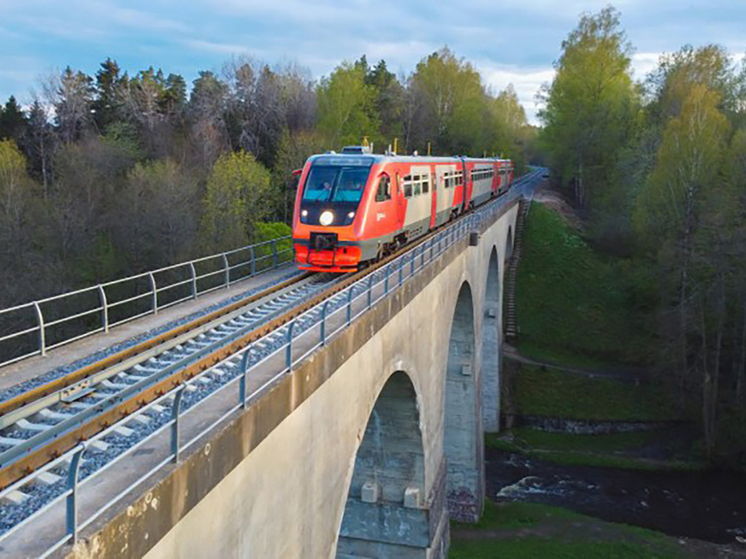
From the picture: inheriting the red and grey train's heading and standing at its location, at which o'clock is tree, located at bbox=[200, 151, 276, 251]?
The tree is roughly at 4 o'clock from the red and grey train.

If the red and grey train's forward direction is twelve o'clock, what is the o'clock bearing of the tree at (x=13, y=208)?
The tree is roughly at 3 o'clock from the red and grey train.

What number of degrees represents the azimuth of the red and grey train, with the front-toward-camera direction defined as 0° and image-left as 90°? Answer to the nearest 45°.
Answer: approximately 45°

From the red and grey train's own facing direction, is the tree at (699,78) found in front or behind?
behind

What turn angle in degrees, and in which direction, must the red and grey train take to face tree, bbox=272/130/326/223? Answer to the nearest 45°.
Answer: approximately 135° to its right
